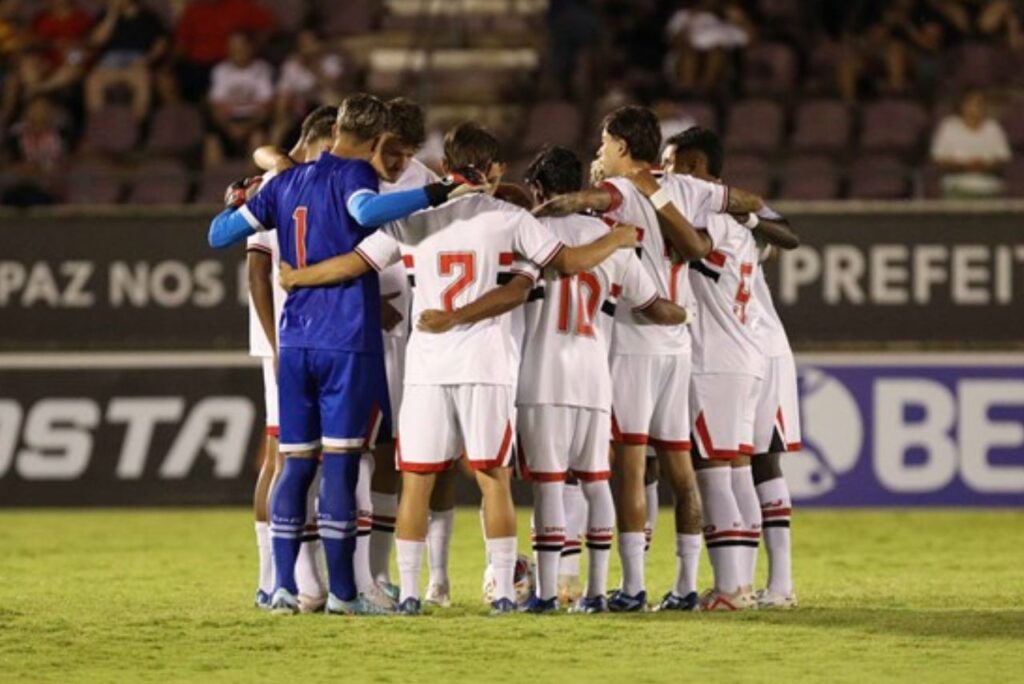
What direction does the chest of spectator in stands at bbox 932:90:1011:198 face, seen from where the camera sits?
toward the camera

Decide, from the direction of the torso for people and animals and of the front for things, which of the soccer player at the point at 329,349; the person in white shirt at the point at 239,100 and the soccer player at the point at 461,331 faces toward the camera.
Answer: the person in white shirt

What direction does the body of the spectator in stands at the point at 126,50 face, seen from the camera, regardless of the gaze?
toward the camera

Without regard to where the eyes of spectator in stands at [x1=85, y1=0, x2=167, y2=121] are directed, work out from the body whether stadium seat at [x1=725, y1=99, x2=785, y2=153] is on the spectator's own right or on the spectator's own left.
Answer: on the spectator's own left

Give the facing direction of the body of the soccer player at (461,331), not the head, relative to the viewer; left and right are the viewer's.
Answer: facing away from the viewer

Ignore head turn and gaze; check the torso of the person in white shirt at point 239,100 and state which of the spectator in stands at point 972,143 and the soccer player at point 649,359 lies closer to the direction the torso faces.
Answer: the soccer player

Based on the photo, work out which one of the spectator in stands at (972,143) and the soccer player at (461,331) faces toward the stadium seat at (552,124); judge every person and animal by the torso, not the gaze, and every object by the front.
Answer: the soccer player

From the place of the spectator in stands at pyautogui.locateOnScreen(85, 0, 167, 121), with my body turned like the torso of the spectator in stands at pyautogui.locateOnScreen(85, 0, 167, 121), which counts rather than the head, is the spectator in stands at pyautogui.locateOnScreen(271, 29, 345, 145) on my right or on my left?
on my left

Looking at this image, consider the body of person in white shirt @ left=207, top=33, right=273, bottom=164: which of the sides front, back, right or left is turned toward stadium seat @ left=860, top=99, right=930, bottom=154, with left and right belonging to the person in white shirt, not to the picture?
left

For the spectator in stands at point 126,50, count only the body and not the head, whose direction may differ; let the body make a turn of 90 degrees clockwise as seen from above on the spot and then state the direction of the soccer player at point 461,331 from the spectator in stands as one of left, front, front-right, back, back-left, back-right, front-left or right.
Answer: left

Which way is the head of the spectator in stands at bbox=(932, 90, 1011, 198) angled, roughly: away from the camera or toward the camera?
toward the camera

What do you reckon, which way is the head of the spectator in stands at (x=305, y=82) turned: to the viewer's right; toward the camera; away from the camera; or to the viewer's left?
toward the camera

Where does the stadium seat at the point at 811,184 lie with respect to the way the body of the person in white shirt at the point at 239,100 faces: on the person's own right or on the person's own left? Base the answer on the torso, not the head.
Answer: on the person's own left

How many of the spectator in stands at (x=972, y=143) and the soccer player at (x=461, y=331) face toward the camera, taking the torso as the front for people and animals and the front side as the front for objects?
1
